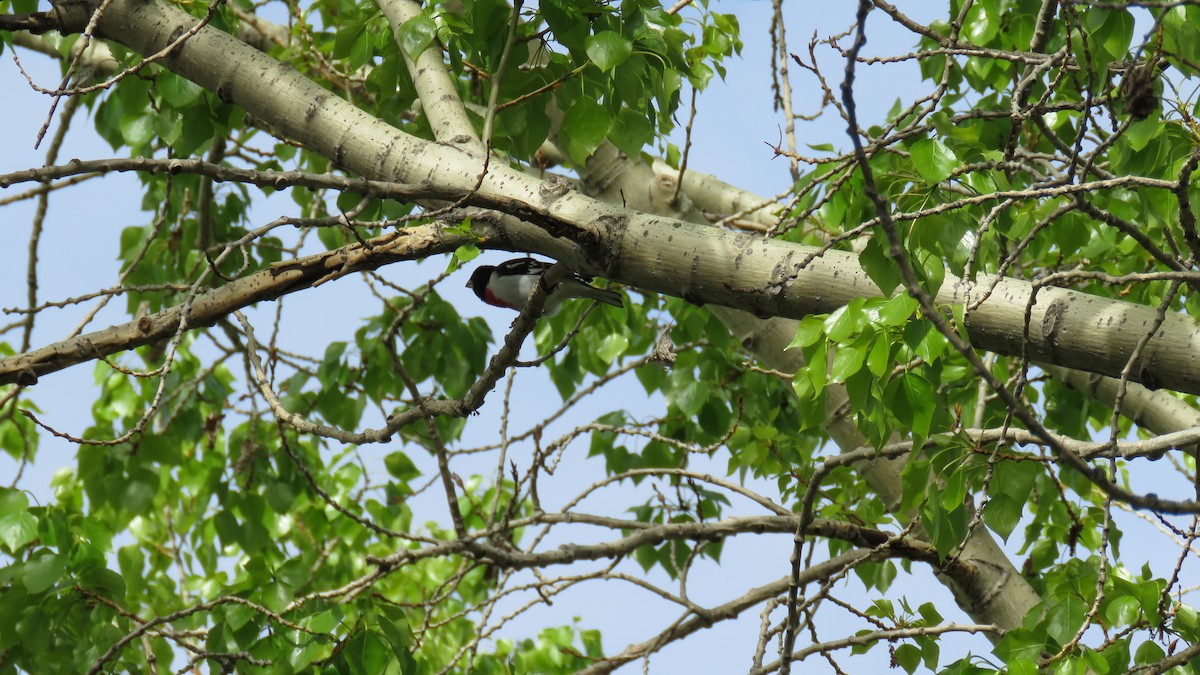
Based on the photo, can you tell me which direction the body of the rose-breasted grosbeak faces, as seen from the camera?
to the viewer's left
